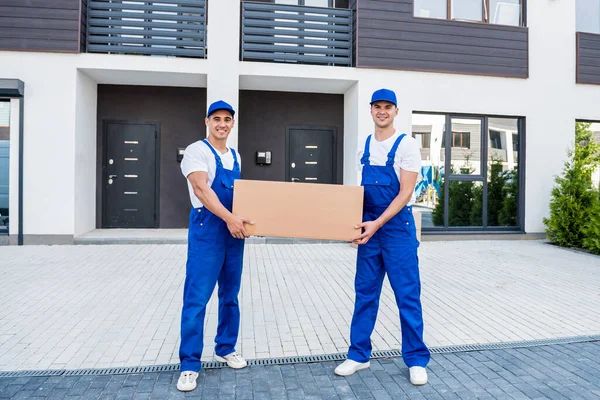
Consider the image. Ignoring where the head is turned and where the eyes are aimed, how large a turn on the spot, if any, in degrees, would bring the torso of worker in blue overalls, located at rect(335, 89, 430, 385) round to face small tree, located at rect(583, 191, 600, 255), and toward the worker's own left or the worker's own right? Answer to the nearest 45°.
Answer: approximately 180°

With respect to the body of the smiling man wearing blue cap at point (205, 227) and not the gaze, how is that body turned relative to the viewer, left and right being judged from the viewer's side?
facing the viewer and to the right of the viewer

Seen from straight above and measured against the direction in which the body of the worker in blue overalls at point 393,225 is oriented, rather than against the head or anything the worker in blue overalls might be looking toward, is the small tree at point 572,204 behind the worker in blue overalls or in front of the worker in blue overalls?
behind

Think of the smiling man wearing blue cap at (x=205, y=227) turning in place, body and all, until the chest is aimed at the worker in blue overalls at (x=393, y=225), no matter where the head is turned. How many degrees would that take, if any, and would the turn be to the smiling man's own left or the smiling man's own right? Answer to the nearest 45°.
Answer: approximately 45° to the smiling man's own left

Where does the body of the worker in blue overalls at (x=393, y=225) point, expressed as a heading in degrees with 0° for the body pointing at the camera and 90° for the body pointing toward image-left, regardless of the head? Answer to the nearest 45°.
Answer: approximately 45°

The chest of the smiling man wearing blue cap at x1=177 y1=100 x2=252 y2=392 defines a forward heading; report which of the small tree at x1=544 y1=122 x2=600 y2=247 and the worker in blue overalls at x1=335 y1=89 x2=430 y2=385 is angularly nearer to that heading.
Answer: the worker in blue overalls

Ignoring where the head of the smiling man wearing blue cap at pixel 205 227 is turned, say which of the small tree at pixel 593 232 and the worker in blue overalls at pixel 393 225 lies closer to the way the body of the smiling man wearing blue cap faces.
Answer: the worker in blue overalls

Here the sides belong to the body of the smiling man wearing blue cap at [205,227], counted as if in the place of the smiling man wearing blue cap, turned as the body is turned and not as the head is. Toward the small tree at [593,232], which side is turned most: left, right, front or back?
left

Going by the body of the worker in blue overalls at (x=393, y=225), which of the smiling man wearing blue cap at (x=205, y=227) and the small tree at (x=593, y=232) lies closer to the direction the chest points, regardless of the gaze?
the smiling man wearing blue cap

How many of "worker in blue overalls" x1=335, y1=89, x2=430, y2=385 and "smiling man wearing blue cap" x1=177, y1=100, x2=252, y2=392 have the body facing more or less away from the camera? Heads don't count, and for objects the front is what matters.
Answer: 0

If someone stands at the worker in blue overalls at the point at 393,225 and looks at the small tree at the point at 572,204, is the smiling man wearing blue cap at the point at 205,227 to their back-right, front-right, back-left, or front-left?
back-left

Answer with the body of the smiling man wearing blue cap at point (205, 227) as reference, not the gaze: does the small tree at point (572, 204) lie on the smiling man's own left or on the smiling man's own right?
on the smiling man's own left
